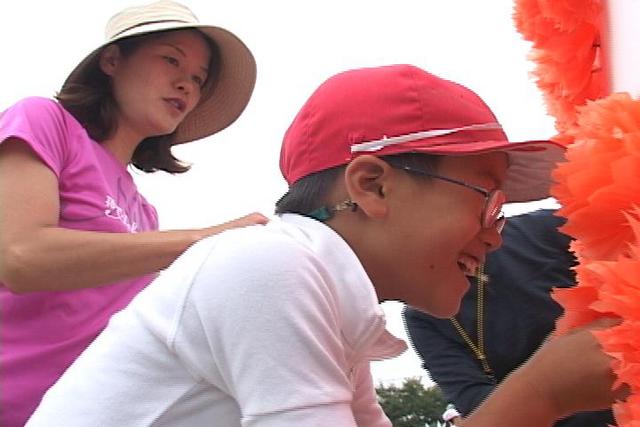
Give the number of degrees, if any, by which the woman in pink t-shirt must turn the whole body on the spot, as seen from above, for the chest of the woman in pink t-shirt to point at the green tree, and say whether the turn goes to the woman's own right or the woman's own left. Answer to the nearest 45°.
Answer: approximately 90° to the woman's own left

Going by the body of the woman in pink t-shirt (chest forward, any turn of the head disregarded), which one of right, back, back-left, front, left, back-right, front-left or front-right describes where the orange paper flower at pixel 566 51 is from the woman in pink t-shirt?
front-left

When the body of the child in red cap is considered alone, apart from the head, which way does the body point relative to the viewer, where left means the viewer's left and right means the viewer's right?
facing to the right of the viewer

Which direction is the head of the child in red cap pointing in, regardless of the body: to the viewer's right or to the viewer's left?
to the viewer's right

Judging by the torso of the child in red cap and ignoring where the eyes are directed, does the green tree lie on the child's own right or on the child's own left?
on the child's own left

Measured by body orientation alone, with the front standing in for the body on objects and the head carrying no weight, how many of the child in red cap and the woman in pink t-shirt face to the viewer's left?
0

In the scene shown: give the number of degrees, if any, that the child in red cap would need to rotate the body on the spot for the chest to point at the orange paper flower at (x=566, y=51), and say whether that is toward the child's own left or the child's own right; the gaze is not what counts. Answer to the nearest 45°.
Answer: approximately 45° to the child's own left

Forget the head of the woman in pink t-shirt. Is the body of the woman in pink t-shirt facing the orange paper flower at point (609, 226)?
yes

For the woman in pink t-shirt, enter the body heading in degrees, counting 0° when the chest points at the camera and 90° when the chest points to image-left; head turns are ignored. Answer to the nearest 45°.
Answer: approximately 315°

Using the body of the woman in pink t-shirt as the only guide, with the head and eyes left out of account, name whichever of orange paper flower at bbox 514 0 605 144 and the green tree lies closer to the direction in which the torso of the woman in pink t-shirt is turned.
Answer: the orange paper flower
